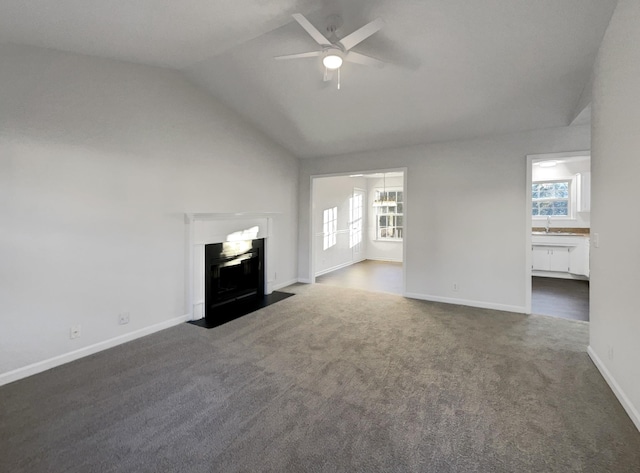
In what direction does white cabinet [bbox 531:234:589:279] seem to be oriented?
toward the camera

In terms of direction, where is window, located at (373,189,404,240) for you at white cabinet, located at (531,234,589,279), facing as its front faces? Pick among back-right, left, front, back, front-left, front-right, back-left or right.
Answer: right

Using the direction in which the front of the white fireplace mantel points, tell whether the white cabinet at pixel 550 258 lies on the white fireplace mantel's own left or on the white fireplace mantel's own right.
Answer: on the white fireplace mantel's own left

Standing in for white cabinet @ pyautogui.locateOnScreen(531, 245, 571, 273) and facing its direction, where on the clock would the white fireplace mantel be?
The white fireplace mantel is roughly at 1 o'clock from the white cabinet.

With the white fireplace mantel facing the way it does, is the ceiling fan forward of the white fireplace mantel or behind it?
forward

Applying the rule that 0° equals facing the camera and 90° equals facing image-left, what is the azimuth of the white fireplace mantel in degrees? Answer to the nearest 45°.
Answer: approximately 315°

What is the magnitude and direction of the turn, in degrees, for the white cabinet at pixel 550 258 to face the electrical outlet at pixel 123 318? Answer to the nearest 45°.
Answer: approximately 45° to its right

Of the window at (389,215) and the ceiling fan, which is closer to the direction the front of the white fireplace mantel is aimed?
the ceiling fan

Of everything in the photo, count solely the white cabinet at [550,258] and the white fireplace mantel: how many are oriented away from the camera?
0

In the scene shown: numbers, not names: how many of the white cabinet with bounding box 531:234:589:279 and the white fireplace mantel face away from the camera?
0

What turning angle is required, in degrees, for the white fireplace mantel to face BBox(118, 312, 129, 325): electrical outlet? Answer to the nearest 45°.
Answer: approximately 90° to its right

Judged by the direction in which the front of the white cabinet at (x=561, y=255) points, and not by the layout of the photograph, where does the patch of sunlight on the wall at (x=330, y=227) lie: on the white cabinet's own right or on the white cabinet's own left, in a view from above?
on the white cabinet's own right
